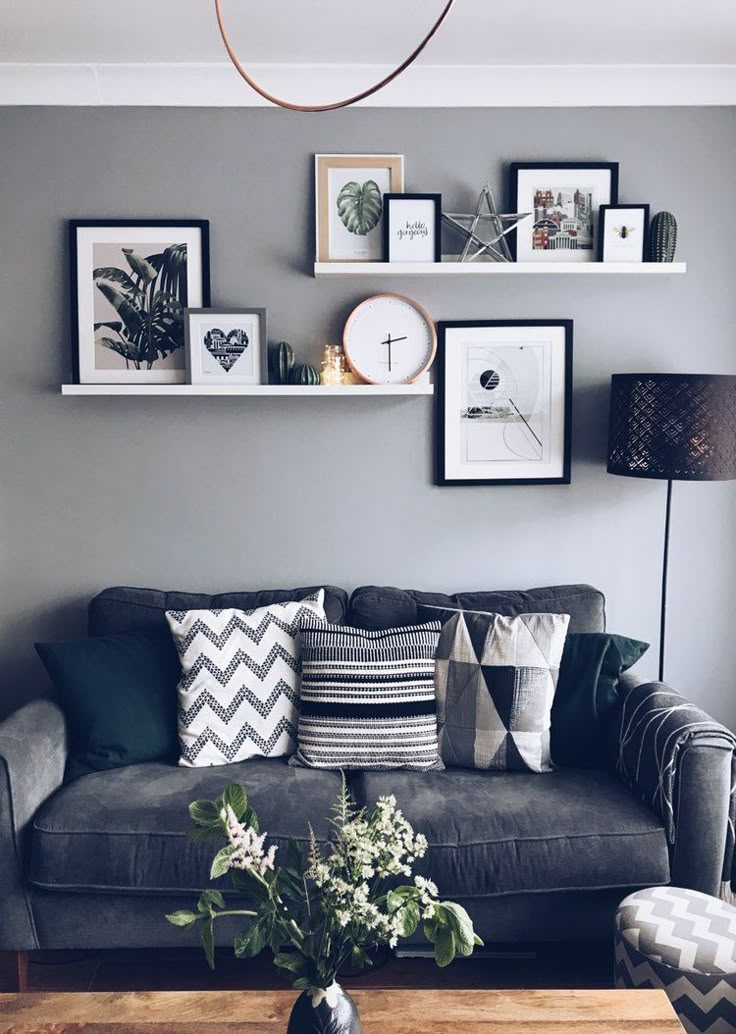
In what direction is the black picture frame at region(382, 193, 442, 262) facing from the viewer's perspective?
toward the camera

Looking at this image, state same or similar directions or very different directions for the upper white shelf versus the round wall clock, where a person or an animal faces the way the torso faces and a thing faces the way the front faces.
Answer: same or similar directions

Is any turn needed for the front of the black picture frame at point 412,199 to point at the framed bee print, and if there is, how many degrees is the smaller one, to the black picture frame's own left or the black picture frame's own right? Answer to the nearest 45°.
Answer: approximately 90° to the black picture frame's own left

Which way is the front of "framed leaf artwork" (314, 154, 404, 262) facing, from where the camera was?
facing the viewer

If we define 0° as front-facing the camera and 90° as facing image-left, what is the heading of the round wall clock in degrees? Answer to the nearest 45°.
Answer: approximately 0°

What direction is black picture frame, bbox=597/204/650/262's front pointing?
toward the camera

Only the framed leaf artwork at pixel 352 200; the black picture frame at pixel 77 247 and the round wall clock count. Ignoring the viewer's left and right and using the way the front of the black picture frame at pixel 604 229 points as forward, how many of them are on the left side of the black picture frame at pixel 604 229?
0

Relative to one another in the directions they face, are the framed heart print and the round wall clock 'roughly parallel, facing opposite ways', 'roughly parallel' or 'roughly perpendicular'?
roughly parallel

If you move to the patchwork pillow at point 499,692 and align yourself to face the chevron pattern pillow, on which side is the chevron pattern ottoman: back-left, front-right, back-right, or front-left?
back-left

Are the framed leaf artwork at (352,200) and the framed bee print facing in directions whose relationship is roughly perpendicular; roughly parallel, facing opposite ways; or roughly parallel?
roughly parallel

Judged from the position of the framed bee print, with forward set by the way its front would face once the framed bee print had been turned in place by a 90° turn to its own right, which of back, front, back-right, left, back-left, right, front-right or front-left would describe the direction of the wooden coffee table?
left

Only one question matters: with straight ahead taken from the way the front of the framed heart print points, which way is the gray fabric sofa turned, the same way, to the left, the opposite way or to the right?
the same way
